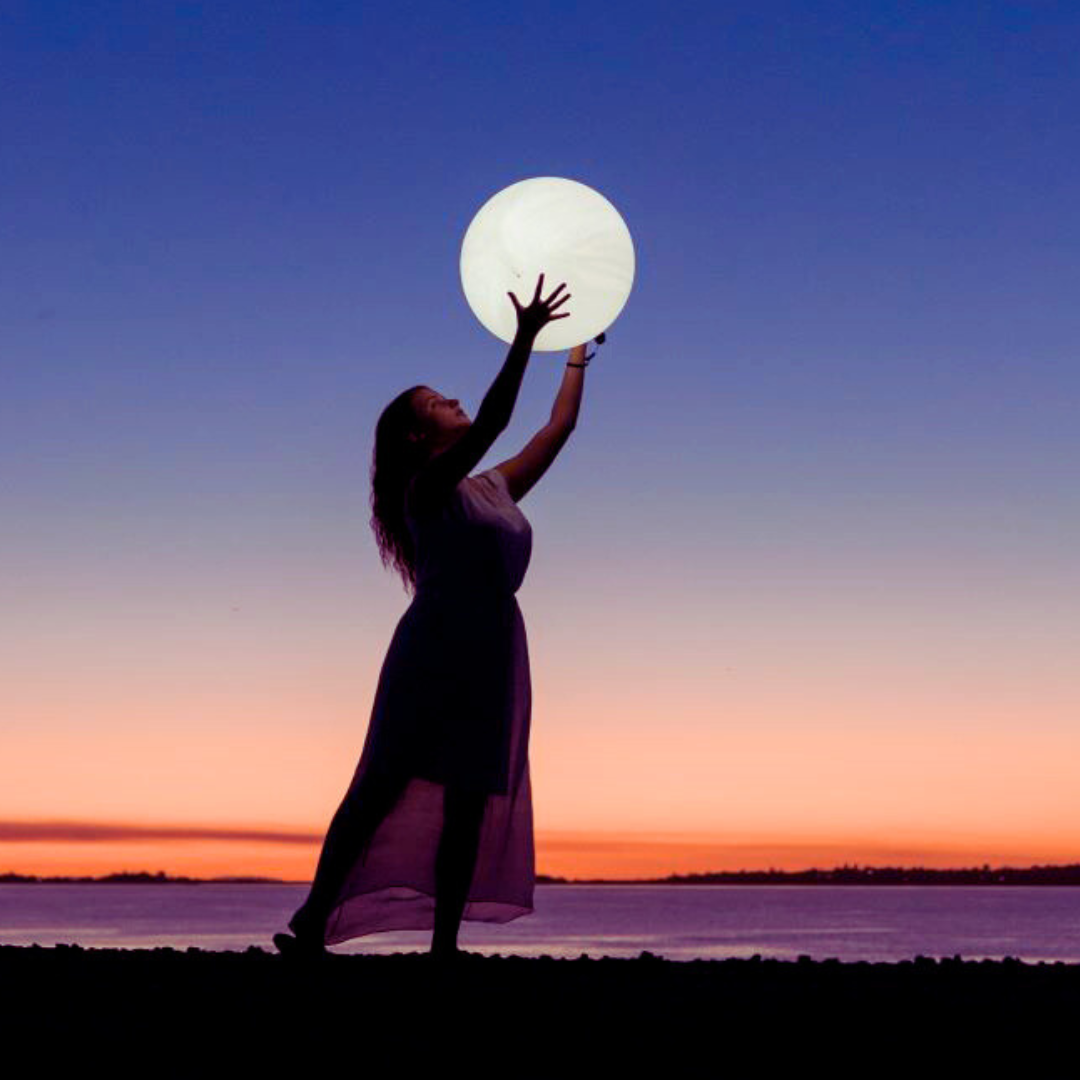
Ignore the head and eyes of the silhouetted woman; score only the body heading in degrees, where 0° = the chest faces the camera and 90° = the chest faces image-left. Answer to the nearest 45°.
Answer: approximately 315°
